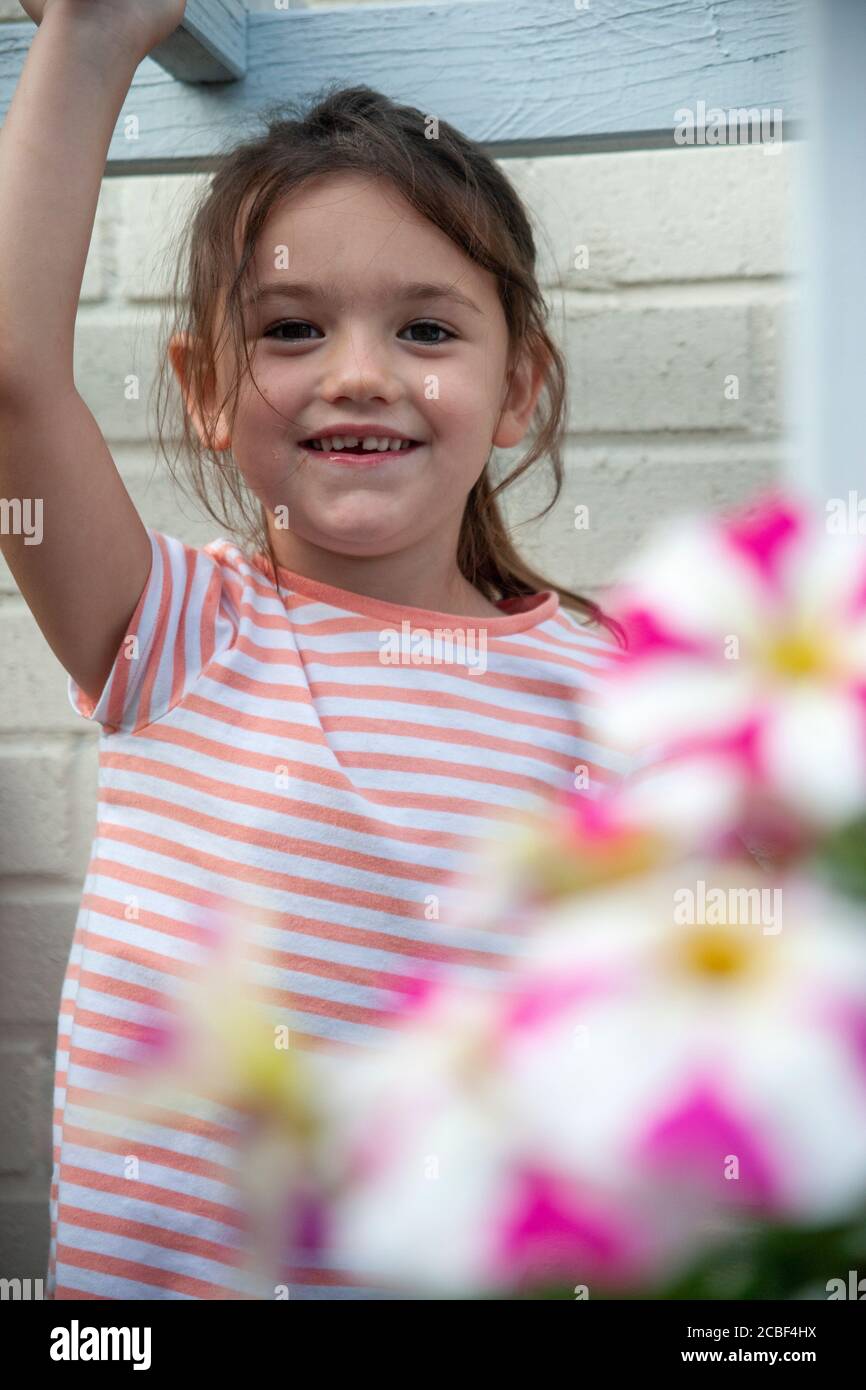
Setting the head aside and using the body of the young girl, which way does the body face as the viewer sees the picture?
toward the camera
